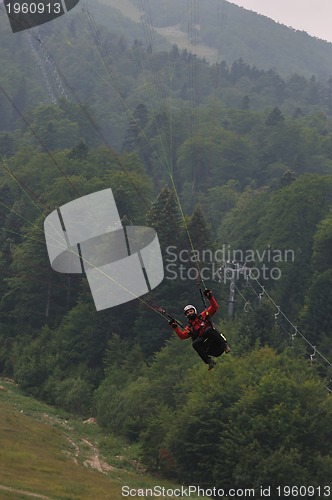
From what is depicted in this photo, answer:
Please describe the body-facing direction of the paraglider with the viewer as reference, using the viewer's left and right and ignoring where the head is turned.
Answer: facing the viewer
